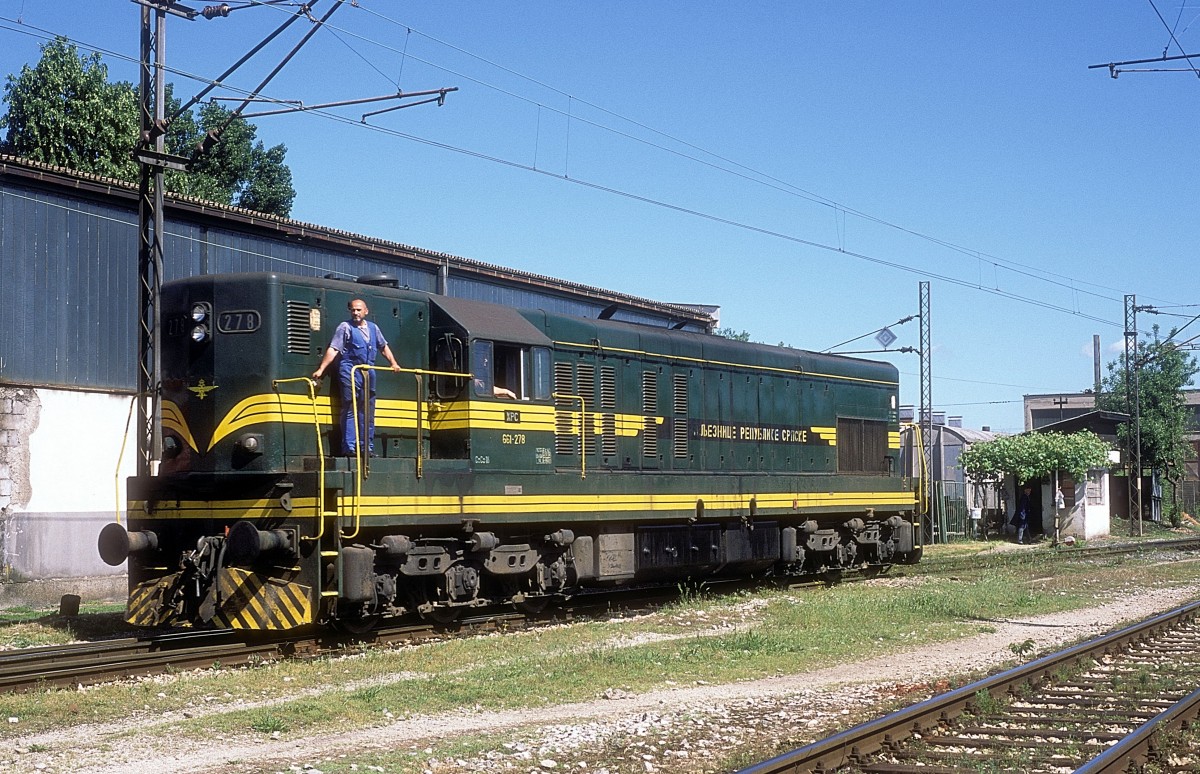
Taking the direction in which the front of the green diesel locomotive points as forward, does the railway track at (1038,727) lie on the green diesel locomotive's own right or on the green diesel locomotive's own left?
on the green diesel locomotive's own left

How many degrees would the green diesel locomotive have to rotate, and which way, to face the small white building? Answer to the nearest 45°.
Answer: approximately 180°

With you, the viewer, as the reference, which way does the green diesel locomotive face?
facing the viewer and to the left of the viewer

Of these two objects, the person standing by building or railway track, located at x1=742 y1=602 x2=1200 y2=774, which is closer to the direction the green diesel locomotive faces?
the railway track

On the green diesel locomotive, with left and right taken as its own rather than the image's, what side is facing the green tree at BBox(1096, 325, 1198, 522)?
back

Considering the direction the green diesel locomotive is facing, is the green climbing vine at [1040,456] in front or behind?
behind
